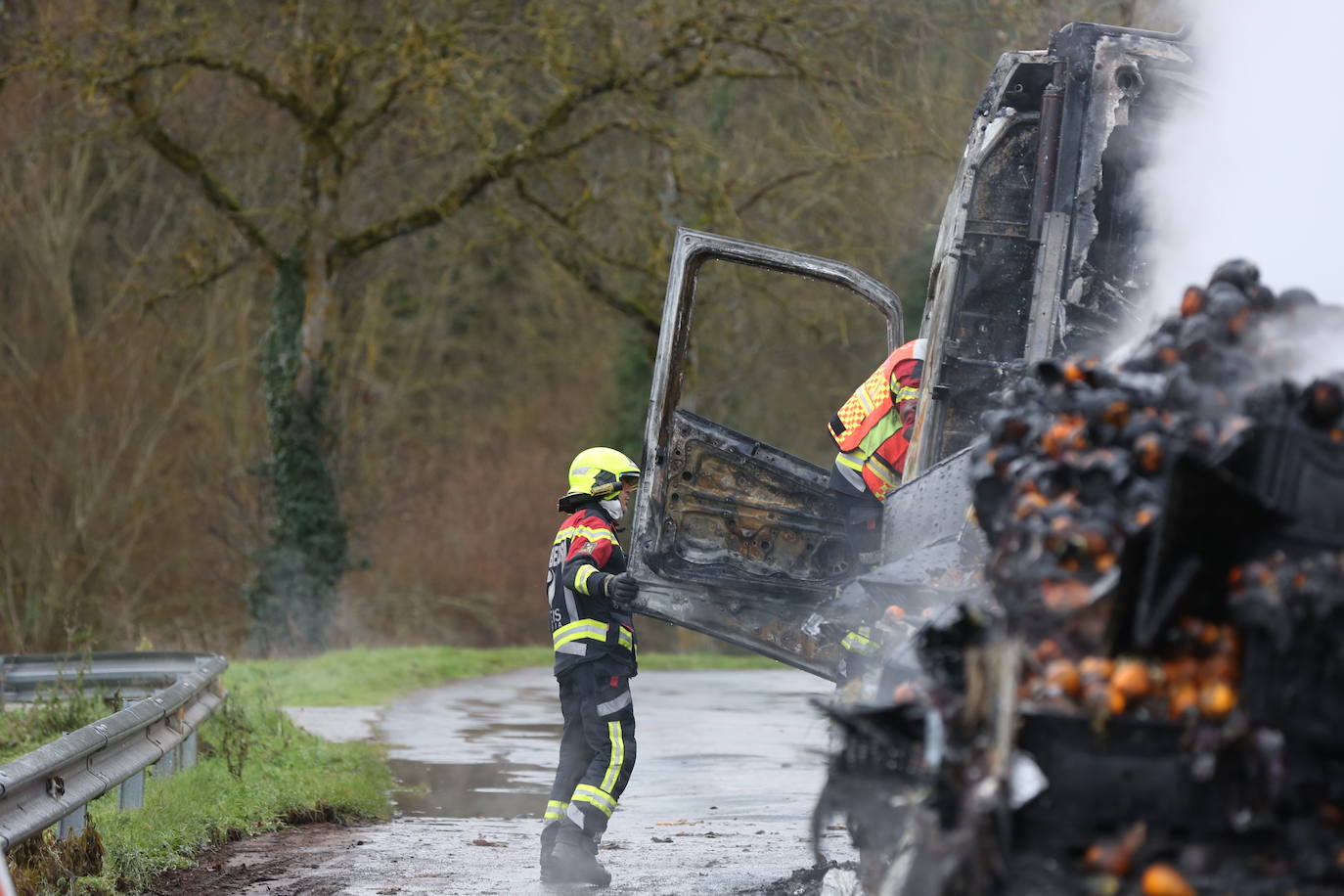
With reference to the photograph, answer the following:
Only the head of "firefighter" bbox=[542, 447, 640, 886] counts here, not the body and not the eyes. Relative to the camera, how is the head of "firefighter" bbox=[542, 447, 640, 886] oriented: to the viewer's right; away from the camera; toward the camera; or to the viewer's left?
to the viewer's right

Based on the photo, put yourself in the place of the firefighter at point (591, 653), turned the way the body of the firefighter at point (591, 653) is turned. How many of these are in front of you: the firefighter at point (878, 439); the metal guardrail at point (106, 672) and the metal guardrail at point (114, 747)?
1

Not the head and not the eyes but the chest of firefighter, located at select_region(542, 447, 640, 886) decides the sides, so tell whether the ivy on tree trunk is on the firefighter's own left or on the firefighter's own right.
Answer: on the firefighter's own left

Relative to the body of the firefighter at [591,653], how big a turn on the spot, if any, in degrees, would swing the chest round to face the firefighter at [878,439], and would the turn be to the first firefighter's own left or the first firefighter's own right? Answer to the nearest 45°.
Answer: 0° — they already face them

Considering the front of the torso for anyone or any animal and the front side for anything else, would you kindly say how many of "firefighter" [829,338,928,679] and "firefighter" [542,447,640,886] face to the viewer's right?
2

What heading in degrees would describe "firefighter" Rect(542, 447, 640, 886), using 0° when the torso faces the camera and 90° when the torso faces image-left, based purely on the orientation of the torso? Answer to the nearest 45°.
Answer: approximately 270°

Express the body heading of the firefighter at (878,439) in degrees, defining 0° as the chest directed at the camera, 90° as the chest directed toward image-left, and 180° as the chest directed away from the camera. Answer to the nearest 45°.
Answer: approximately 270°

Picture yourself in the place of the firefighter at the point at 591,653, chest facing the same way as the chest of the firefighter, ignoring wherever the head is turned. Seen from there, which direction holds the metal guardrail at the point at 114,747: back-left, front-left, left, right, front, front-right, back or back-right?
back

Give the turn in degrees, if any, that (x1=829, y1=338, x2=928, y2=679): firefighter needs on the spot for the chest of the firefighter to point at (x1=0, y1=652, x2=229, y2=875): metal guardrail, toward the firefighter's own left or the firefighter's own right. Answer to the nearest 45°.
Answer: approximately 180°

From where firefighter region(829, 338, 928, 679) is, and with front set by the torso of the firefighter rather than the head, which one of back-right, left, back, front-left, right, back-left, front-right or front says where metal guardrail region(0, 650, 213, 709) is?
back-left
